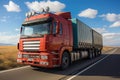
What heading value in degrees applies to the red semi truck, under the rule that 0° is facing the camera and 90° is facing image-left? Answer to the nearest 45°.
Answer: approximately 45°
